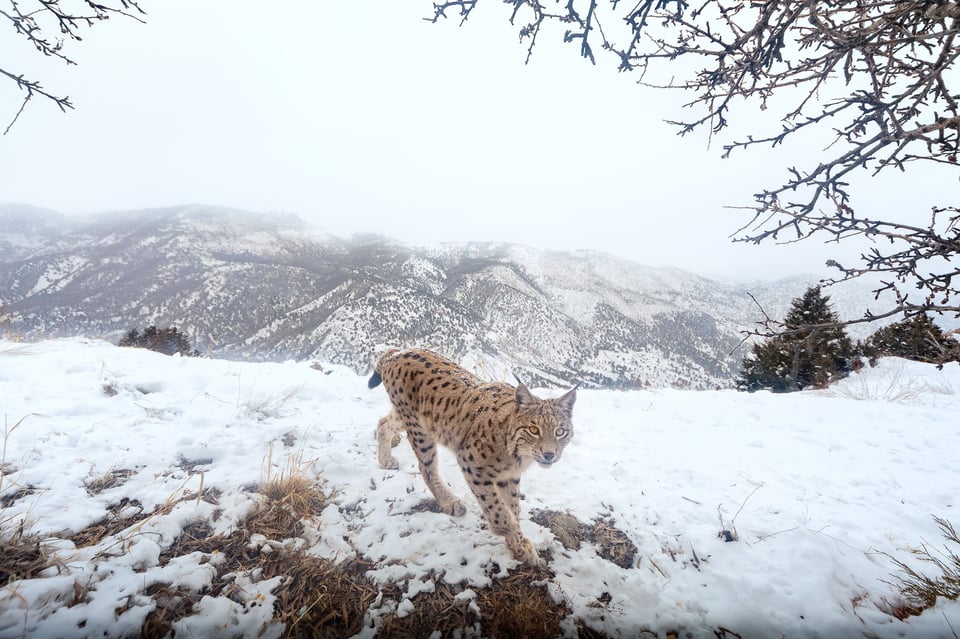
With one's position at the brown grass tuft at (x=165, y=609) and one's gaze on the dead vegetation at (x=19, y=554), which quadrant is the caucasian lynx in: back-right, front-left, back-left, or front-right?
back-right

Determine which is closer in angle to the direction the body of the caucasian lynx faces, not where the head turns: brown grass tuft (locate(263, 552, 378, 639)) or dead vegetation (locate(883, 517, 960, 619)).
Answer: the dead vegetation

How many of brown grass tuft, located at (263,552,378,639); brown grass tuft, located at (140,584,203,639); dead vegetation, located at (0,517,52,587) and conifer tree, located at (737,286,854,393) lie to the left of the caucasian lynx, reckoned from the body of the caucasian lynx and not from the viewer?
1

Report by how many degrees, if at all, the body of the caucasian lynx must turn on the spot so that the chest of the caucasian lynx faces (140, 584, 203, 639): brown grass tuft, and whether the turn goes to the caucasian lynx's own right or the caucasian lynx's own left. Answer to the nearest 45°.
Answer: approximately 90° to the caucasian lynx's own right

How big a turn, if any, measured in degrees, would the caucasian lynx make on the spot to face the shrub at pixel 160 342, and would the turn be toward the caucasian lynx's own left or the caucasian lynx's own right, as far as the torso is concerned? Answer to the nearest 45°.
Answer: approximately 180°

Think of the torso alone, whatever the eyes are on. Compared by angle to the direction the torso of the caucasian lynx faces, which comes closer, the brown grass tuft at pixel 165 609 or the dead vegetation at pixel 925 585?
the dead vegetation

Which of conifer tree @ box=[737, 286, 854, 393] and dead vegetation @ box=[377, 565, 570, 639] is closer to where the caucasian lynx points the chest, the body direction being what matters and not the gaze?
the dead vegetation

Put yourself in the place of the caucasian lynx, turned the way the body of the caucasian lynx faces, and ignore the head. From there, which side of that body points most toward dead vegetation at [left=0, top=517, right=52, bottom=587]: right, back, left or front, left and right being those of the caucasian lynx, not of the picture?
right

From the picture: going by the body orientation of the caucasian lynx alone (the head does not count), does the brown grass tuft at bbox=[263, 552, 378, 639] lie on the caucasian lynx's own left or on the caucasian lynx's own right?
on the caucasian lynx's own right

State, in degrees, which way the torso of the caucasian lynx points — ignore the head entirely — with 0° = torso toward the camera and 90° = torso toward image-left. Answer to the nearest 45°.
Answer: approximately 315°

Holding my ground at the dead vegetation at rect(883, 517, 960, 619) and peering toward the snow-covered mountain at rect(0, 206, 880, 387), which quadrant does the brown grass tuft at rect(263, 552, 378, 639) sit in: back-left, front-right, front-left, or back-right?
front-left

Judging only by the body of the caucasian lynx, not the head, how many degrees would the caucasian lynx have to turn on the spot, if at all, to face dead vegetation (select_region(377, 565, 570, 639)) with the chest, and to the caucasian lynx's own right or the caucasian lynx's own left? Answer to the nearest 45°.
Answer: approximately 45° to the caucasian lynx's own right

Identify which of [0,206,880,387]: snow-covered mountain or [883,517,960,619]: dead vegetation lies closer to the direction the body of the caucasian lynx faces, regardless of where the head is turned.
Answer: the dead vegetation

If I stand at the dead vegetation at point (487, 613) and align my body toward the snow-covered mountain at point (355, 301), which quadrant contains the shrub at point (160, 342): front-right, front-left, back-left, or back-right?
front-left

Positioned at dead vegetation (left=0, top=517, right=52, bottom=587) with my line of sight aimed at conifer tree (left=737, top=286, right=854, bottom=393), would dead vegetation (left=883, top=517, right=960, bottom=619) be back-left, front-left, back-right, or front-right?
front-right
